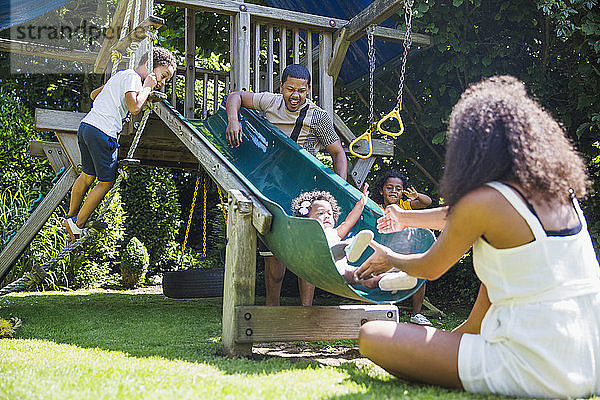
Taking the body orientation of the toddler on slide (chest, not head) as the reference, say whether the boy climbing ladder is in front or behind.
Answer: behind

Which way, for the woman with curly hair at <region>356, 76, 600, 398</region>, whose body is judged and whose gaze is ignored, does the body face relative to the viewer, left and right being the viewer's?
facing away from the viewer and to the left of the viewer

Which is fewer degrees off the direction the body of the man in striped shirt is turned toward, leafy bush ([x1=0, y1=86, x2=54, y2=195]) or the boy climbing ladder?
the boy climbing ladder

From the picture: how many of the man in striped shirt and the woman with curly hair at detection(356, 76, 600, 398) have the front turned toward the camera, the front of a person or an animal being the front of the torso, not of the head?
1

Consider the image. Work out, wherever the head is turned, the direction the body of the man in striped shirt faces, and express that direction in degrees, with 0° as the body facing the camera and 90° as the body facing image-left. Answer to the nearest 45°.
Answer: approximately 0°

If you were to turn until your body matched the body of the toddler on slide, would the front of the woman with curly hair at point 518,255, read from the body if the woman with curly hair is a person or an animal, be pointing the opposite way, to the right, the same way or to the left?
the opposite way

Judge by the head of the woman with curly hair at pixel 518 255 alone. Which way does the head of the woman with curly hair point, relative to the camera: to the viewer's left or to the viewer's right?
to the viewer's left

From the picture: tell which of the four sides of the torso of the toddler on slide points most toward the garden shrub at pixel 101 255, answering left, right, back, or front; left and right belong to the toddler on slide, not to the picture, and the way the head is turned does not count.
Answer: back

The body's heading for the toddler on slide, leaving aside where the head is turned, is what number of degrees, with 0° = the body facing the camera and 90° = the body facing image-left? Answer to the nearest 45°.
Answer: approximately 315°

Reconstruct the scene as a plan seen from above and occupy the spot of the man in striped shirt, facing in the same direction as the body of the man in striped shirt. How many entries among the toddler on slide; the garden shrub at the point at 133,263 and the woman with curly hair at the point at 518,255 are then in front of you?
2

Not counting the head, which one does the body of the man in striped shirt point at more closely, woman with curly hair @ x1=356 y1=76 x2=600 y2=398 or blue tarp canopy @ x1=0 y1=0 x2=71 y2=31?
the woman with curly hair

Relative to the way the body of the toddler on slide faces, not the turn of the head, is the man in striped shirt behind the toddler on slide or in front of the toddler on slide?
behind
